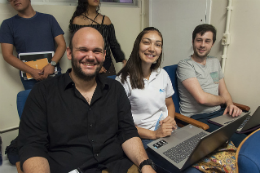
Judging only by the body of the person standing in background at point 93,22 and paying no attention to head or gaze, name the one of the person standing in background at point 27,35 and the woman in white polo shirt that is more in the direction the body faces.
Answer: the woman in white polo shirt

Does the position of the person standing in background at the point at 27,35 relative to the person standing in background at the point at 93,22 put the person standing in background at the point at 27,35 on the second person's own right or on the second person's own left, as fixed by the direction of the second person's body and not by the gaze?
on the second person's own right

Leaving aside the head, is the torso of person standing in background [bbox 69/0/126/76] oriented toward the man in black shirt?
yes

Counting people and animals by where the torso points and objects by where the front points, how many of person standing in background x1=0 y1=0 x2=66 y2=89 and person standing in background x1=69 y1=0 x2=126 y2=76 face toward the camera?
2

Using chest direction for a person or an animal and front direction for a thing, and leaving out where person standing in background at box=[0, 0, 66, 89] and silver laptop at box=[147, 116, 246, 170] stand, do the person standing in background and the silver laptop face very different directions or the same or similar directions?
very different directions
